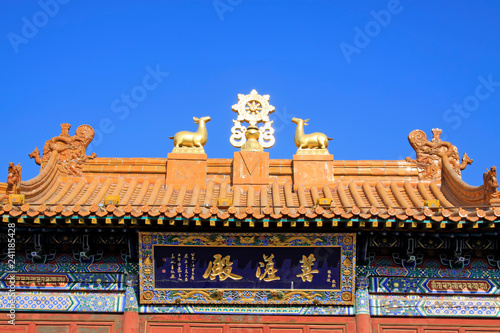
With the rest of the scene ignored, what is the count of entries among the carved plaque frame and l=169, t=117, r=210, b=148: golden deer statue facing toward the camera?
1

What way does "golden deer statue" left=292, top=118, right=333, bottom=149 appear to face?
to the viewer's left

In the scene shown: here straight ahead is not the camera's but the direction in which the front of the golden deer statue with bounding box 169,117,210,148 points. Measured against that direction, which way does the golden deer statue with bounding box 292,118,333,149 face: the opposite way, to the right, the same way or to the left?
the opposite way

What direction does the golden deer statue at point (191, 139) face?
to the viewer's right

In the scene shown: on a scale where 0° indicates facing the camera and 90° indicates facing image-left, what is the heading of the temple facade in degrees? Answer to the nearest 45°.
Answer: approximately 0°

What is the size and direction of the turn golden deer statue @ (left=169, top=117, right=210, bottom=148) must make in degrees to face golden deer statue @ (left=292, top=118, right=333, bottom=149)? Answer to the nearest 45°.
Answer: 0° — it already faces it

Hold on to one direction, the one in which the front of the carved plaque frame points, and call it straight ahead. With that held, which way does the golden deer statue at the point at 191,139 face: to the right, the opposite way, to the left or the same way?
to the left
